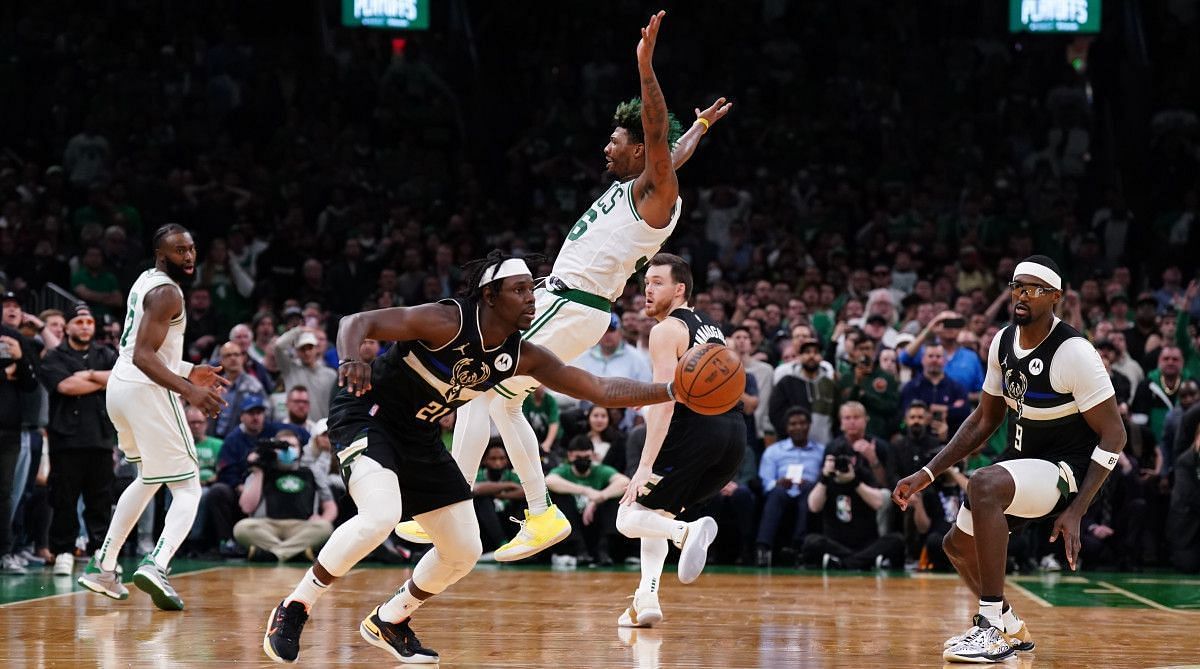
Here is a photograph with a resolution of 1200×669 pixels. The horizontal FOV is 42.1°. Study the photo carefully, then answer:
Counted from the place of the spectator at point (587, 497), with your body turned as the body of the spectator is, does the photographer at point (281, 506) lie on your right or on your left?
on your right

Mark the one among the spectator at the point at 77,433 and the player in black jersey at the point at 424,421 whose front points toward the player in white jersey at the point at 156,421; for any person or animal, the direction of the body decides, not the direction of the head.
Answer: the spectator

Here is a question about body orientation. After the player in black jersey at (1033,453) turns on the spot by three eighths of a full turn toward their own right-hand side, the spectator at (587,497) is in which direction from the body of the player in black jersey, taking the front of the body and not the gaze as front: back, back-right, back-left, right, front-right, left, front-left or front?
front-left

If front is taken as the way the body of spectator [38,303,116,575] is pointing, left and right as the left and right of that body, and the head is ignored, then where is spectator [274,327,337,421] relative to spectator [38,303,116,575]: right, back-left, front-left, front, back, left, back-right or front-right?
back-left

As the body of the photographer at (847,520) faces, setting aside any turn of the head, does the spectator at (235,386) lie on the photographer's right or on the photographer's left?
on the photographer's right

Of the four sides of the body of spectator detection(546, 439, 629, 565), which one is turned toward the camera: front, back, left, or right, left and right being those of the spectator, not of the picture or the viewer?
front

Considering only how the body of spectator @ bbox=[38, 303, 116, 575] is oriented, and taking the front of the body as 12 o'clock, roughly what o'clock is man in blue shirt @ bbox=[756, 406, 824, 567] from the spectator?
The man in blue shirt is roughly at 9 o'clock from the spectator.

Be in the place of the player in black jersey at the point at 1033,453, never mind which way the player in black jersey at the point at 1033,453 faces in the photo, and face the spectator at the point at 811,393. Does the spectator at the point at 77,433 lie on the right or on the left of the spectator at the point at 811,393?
left

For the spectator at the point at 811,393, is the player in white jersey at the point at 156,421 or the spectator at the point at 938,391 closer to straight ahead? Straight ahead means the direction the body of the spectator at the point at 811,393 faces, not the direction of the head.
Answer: the player in white jersey
